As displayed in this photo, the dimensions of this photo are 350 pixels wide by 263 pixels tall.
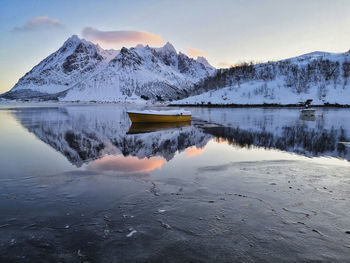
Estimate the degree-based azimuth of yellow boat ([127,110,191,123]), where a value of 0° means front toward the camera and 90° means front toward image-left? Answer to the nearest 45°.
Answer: approximately 90°
